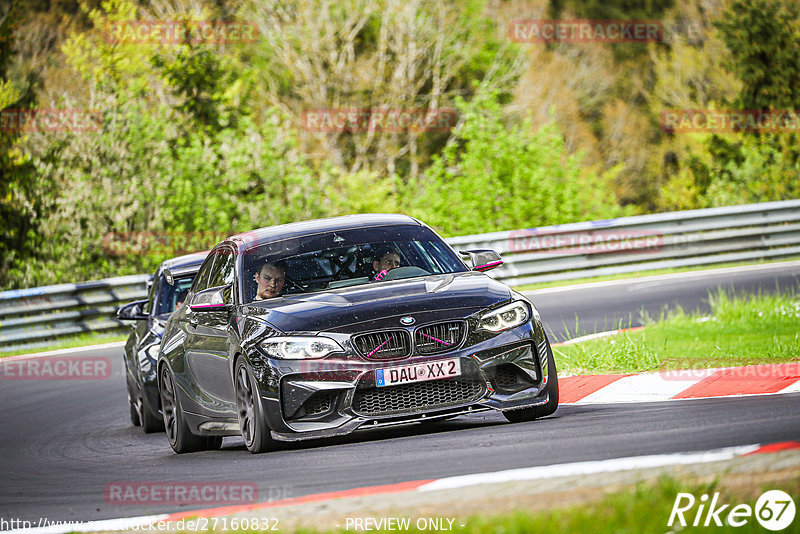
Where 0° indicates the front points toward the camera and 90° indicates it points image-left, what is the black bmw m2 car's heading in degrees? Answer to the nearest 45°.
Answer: approximately 315°

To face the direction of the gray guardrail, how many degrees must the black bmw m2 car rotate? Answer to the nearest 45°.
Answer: approximately 135° to its left

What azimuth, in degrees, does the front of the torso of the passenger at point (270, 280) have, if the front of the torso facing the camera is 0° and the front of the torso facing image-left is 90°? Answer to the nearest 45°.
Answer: approximately 315°
